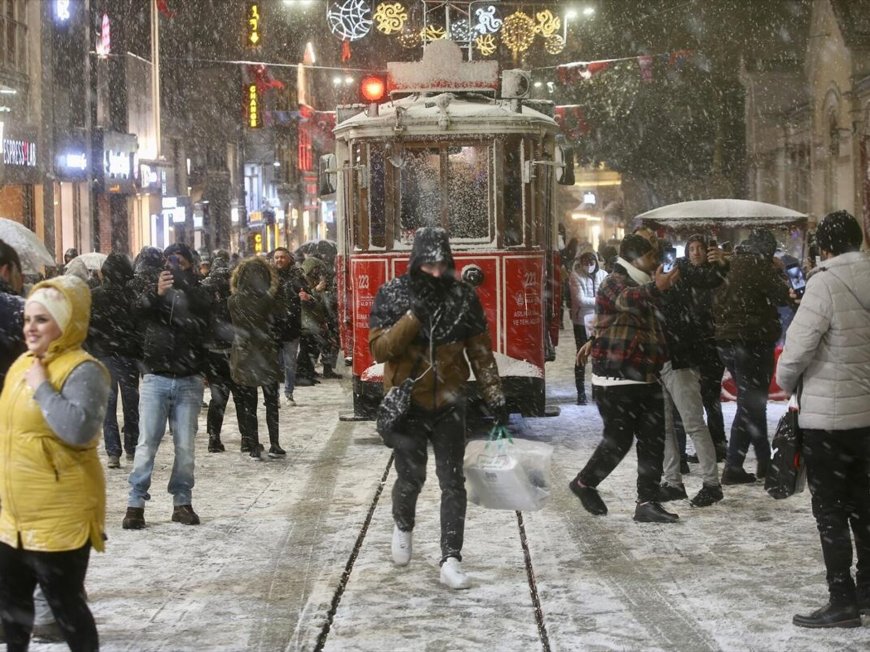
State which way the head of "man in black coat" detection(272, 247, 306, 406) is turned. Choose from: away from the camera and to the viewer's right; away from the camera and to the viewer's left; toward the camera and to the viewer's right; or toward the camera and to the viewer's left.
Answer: toward the camera and to the viewer's left

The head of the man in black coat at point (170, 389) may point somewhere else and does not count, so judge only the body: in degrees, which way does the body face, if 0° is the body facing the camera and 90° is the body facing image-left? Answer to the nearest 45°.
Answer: approximately 0°

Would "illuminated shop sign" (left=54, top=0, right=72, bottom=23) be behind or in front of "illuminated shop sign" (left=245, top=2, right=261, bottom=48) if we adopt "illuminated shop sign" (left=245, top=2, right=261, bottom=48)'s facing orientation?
in front

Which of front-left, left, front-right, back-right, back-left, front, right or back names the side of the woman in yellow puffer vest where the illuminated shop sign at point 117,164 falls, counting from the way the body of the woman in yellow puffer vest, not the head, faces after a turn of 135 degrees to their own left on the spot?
left

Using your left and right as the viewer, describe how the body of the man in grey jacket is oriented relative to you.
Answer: facing away from the viewer and to the left of the viewer

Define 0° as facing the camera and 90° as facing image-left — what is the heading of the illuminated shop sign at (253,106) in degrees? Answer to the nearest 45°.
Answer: approximately 0°

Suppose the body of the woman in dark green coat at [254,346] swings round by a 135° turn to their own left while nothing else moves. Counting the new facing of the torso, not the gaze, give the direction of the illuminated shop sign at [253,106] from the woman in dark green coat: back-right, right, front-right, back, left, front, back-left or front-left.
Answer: back-right

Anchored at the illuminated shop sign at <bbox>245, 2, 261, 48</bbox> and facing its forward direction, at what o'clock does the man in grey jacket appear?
The man in grey jacket is roughly at 12 o'clock from the illuminated shop sign.

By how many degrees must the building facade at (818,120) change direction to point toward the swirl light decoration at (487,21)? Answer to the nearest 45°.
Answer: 0° — it already faces it
